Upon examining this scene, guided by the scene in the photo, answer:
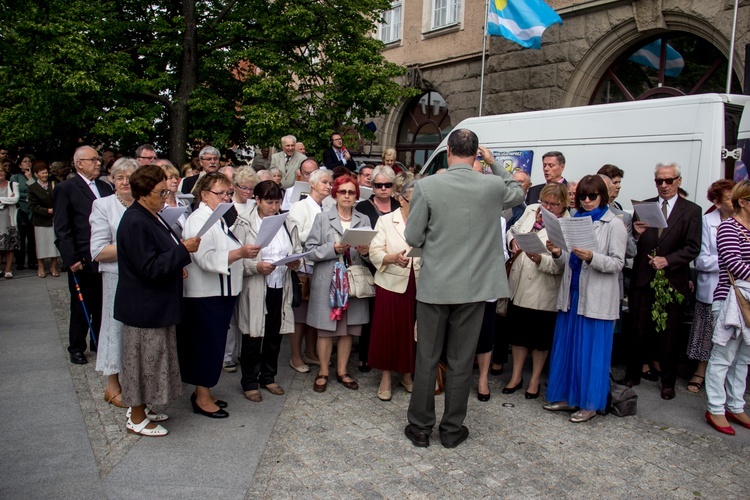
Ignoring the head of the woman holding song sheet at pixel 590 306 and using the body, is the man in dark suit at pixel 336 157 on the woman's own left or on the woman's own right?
on the woman's own right

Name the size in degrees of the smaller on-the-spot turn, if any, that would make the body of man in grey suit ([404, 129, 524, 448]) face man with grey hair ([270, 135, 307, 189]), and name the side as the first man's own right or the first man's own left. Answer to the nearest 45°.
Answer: approximately 45° to the first man's own left

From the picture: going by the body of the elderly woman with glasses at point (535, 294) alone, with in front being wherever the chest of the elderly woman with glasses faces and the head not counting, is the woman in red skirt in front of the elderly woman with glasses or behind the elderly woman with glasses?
in front

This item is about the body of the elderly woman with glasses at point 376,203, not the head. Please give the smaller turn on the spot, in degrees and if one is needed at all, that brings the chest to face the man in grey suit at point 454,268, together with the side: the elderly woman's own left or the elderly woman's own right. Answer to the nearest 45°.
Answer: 0° — they already face them

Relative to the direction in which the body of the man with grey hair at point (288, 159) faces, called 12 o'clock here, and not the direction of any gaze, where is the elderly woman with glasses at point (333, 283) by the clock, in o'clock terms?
The elderly woman with glasses is roughly at 12 o'clock from the man with grey hair.

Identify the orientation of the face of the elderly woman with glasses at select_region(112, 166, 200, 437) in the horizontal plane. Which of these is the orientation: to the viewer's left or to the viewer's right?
to the viewer's right

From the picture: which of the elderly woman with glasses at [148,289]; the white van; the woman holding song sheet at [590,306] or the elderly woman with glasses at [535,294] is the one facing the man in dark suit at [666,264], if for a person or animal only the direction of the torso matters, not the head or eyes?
the elderly woman with glasses at [148,289]

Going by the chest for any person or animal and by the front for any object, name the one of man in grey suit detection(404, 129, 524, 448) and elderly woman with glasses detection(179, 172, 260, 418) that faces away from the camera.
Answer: the man in grey suit

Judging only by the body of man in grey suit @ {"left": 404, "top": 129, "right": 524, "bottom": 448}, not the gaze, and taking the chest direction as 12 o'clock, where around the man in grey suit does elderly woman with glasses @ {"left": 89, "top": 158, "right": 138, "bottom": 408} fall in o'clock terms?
The elderly woman with glasses is roughly at 9 o'clock from the man in grey suit.

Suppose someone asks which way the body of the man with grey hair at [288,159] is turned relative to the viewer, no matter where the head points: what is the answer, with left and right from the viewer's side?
facing the viewer

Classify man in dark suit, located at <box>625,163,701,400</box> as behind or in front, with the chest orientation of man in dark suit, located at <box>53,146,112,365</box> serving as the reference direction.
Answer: in front

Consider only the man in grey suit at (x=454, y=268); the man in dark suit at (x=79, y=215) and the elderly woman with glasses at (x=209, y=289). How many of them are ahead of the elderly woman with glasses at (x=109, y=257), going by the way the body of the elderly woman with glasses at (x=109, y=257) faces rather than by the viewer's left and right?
2

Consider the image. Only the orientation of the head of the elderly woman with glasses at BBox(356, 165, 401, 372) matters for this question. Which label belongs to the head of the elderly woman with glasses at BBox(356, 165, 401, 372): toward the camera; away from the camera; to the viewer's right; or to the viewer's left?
toward the camera

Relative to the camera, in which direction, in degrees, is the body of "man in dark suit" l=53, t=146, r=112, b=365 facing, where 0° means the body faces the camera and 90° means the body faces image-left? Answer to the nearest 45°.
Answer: approximately 315°

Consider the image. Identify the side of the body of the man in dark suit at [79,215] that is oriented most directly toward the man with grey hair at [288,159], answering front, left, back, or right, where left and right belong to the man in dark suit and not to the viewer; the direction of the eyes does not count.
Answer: left

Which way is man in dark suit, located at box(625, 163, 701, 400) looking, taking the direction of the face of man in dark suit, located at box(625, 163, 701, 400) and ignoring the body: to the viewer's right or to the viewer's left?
to the viewer's left

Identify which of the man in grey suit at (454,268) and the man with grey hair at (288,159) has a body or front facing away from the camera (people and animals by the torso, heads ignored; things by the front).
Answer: the man in grey suit

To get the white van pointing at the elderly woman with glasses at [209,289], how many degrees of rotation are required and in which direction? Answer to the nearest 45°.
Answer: approximately 90° to its left
